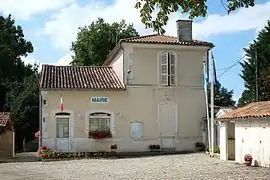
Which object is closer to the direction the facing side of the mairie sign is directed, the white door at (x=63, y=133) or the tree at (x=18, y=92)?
the white door

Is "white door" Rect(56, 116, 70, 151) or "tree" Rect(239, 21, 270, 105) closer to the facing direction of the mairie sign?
the white door

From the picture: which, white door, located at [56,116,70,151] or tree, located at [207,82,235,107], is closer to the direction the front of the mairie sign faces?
the white door

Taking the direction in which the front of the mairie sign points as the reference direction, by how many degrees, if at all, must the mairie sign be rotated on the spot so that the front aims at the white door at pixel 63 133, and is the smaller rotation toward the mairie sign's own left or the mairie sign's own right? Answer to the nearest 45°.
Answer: approximately 90° to the mairie sign's own right

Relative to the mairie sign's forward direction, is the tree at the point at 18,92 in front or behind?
behind

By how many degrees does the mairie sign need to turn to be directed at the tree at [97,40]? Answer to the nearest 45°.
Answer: approximately 180°

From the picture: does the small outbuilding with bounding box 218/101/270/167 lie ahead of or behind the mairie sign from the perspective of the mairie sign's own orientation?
ahead

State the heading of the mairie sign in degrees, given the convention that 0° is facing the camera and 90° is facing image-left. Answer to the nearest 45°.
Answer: approximately 0°

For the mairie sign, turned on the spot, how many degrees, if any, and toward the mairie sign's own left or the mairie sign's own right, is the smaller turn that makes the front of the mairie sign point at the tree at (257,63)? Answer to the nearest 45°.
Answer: approximately 135° to the mairie sign's own left

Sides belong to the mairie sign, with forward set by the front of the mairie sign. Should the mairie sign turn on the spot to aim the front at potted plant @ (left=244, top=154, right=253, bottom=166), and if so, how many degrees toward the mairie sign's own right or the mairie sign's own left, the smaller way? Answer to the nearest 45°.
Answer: approximately 45° to the mairie sign's own left
